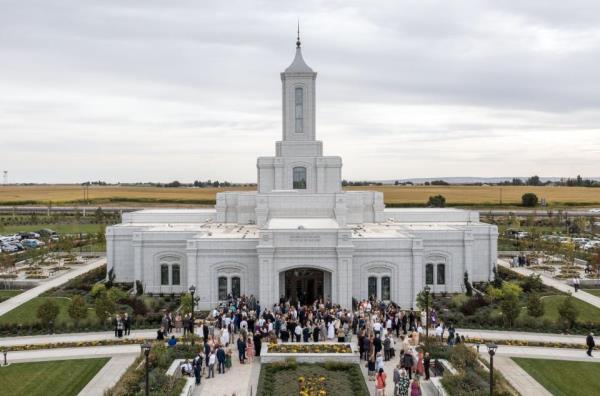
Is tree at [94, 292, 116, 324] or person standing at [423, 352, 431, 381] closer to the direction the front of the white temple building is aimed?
the person standing

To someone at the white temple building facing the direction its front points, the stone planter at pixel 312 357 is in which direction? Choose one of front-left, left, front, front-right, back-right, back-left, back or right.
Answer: front

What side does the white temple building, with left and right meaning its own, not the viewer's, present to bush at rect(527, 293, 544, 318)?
left

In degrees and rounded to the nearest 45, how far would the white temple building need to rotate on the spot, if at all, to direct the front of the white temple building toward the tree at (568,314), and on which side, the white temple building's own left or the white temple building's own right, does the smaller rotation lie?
approximately 90° to the white temple building's own left

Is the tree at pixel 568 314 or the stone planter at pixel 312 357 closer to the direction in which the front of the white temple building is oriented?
the stone planter

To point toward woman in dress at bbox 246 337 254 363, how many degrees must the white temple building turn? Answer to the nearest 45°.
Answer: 0° — it already faces them

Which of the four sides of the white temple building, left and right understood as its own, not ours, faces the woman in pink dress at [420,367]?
front

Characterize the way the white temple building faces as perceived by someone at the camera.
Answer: facing the viewer

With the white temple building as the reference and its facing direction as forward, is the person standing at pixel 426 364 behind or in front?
in front

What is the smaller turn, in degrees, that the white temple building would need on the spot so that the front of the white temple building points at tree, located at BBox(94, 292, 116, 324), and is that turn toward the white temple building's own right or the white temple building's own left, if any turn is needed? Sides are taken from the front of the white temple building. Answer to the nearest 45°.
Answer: approximately 45° to the white temple building's own right

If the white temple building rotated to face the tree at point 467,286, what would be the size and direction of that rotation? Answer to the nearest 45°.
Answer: approximately 90° to its left

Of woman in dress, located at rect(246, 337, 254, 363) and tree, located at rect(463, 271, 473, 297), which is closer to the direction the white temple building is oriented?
the woman in dress

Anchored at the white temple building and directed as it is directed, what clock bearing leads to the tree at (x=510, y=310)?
The tree is roughly at 10 o'clock from the white temple building.
